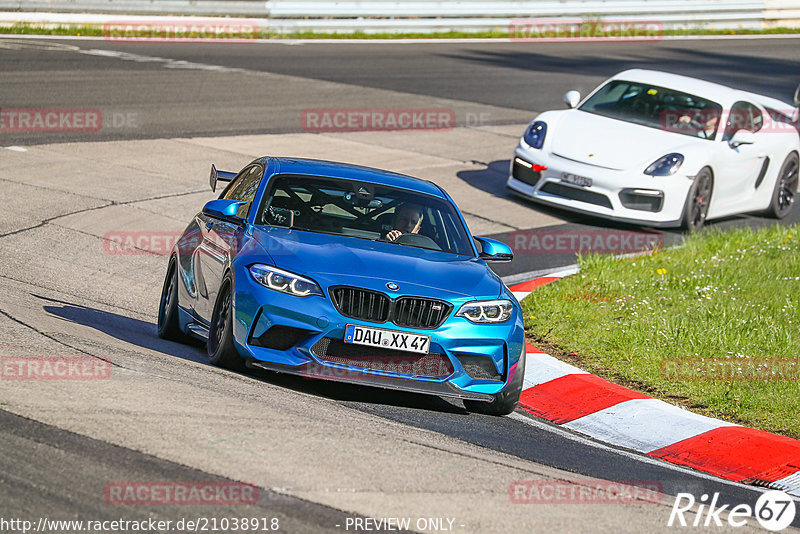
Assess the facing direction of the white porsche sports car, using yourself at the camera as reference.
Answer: facing the viewer and to the left of the viewer

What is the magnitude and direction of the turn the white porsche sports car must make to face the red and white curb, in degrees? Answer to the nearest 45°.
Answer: approximately 45° to its left

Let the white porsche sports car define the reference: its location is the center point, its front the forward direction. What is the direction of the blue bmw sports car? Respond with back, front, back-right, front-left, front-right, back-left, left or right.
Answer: front-left

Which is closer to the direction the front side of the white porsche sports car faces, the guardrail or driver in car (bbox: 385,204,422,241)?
the driver in car

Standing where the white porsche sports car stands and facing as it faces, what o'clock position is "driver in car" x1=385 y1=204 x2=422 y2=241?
The driver in car is roughly at 11 o'clock from the white porsche sports car.
